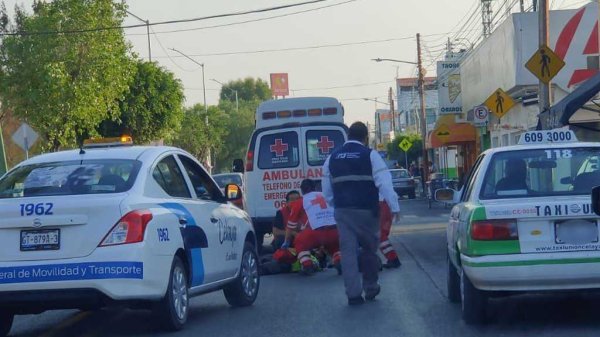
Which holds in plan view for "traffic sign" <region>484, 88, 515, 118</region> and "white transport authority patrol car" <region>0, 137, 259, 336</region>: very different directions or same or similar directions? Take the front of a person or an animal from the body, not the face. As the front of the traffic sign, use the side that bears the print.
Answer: very different directions

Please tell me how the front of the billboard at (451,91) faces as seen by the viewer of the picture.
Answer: facing the viewer

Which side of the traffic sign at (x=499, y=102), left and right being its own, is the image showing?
front

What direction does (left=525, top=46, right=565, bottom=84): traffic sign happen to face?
toward the camera

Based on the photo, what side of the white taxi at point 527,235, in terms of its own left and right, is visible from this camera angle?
back

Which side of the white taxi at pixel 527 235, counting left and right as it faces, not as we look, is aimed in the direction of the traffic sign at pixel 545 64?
front

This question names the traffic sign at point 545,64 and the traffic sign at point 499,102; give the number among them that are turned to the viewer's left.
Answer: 0
